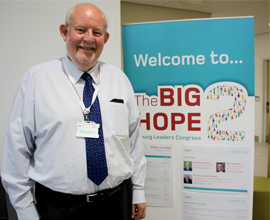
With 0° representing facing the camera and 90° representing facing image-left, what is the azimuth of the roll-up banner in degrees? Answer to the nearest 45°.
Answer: approximately 0°

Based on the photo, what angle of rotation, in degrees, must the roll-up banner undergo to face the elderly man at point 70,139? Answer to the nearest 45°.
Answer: approximately 45° to its right
